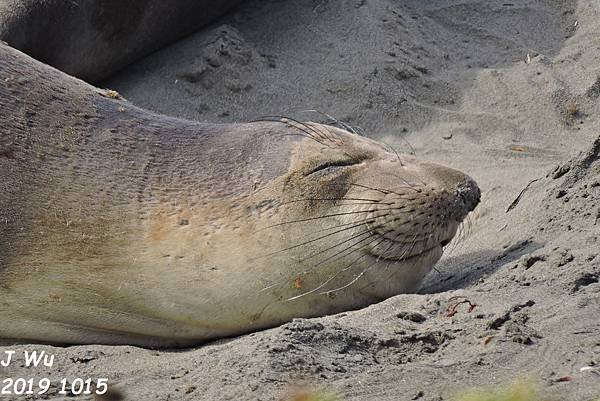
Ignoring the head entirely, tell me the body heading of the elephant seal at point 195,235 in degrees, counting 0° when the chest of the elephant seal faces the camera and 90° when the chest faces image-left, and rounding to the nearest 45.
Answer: approximately 270°
